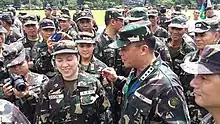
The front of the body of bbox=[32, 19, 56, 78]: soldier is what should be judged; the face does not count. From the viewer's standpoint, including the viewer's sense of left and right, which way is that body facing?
facing the viewer and to the right of the viewer

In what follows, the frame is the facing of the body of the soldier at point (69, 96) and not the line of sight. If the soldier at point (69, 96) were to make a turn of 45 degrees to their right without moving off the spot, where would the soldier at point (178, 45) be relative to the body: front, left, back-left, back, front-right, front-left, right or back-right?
back

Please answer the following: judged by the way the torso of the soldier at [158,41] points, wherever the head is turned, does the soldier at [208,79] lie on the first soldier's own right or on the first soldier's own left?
on the first soldier's own left

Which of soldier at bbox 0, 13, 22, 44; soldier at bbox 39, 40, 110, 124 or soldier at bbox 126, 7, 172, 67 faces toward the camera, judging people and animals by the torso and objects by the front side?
soldier at bbox 39, 40, 110, 124

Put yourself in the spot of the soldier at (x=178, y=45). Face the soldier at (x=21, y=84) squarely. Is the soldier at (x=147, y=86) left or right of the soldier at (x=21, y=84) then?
left

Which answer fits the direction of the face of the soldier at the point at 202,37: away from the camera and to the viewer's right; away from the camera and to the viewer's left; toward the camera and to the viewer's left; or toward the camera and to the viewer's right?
toward the camera and to the viewer's left

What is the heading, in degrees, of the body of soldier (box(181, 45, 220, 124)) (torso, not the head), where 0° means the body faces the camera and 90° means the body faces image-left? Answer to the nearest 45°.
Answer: approximately 90°

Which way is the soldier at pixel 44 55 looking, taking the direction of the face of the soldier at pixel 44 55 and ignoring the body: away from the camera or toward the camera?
toward the camera

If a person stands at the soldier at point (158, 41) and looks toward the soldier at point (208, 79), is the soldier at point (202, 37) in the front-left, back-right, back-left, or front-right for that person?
front-left
